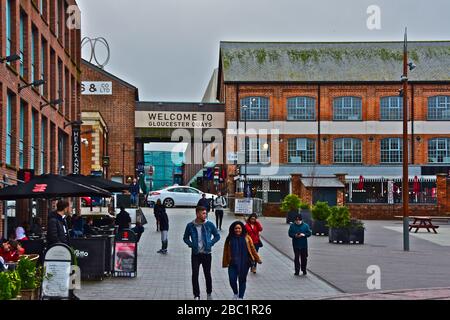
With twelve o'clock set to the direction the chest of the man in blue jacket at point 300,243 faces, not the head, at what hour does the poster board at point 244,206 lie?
The poster board is roughly at 6 o'clock from the man in blue jacket.

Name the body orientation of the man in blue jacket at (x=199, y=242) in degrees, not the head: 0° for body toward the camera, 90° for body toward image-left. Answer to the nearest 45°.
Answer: approximately 0°

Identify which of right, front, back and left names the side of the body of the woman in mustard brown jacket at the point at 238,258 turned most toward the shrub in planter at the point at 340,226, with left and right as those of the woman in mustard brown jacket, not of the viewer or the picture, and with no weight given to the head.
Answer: back

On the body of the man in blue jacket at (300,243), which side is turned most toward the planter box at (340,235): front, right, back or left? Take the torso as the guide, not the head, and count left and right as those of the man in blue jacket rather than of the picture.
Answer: back

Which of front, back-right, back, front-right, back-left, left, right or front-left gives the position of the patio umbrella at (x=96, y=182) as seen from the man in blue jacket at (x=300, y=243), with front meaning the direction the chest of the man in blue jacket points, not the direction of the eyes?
back-right

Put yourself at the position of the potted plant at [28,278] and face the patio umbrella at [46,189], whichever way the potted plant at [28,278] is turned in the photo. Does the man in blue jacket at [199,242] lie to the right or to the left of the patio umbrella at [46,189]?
right

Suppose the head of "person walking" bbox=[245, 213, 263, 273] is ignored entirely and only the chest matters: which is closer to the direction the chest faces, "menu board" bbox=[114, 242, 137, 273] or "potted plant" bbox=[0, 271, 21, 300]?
the potted plant

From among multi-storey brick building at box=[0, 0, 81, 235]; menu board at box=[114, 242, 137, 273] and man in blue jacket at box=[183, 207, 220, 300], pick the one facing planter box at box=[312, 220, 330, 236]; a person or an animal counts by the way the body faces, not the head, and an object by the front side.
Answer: the multi-storey brick building

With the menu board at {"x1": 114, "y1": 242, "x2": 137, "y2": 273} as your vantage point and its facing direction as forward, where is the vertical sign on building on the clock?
The vertical sign on building is roughly at 6 o'clock from the menu board.

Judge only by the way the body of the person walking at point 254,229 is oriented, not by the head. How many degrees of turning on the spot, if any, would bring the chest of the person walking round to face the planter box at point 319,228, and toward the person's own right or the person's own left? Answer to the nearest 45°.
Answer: approximately 180°

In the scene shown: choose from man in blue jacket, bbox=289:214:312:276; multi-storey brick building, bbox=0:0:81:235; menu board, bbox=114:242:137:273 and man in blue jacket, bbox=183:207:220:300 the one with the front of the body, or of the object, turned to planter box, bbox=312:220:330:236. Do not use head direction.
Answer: the multi-storey brick building
